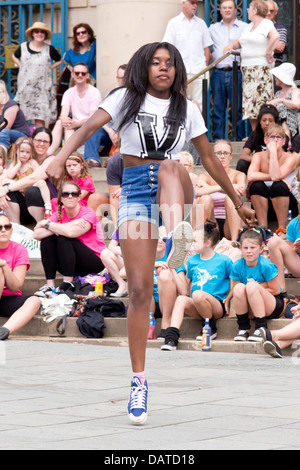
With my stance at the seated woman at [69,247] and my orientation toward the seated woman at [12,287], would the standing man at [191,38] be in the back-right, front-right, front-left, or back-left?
back-right

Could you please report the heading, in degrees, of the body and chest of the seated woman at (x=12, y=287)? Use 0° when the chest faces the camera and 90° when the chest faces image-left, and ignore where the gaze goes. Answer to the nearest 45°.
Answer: approximately 0°

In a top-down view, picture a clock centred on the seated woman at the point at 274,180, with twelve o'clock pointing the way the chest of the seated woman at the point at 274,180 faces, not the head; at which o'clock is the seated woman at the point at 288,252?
the seated woman at the point at 288,252 is roughly at 12 o'clock from the seated woman at the point at 274,180.

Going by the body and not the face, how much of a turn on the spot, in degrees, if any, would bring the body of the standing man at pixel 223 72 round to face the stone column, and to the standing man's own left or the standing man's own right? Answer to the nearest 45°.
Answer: approximately 135° to the standing man's own right

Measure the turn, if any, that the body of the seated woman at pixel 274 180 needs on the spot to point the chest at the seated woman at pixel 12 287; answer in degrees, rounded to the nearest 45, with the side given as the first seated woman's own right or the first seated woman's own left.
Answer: approximately 45° to the first seated woman's own right

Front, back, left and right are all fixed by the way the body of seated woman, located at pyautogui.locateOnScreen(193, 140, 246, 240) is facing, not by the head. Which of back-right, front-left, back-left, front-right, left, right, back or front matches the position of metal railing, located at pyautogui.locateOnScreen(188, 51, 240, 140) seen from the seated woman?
back

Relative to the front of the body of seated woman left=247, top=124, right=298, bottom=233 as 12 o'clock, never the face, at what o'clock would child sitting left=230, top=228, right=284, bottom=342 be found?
The child sitting is roughly at 12 o'clock from the seated woman.

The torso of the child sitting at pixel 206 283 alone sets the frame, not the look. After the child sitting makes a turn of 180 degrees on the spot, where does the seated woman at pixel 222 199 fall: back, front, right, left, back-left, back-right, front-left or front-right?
front-left

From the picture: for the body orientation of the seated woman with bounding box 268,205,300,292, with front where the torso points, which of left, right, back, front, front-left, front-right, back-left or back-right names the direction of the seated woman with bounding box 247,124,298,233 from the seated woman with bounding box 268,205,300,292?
back-right

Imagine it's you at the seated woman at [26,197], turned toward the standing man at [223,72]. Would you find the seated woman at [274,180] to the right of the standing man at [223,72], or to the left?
right

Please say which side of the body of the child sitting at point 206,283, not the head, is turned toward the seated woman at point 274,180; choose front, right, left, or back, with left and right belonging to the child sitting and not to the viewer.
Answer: back
